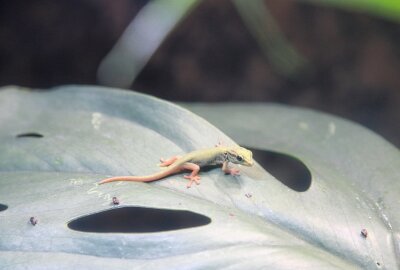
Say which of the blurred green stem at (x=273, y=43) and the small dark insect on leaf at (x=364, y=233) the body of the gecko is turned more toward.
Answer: the small dark insect on leaf

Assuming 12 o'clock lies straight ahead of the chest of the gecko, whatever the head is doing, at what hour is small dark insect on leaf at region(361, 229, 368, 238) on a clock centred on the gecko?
The small dark insect on leaf is roughly at 1 o'clock from the gecko.

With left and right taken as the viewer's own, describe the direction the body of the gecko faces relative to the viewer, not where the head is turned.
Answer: facing to the right of the viewer

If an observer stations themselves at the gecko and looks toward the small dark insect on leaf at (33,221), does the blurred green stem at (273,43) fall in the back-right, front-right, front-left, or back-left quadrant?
back-right

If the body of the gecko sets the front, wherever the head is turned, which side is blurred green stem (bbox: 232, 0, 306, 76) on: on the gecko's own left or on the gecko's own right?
on the gecko's own left
